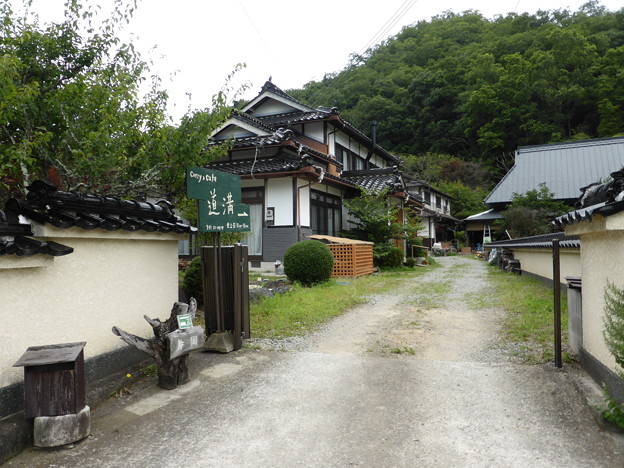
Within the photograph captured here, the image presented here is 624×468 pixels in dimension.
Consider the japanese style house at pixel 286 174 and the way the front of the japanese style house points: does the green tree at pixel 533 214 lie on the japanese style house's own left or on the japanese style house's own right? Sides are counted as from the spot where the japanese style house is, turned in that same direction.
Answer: on the japanese style house's own left

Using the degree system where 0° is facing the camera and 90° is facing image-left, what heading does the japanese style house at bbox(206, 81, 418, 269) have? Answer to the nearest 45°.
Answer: approximately 315°

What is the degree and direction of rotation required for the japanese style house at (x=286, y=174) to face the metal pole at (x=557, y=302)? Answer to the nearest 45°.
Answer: approximately 45° to its right

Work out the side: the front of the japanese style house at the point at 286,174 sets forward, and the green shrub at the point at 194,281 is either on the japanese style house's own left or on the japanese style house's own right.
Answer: on the japanese style house's own right

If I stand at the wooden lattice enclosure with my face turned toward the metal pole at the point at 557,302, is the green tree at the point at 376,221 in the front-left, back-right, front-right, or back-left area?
back-left

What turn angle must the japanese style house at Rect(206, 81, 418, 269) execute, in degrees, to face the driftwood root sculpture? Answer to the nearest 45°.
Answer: approximately 45° to its right

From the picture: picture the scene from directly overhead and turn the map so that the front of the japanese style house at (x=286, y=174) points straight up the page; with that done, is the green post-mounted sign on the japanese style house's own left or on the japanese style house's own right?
on the japanese style house's own right
